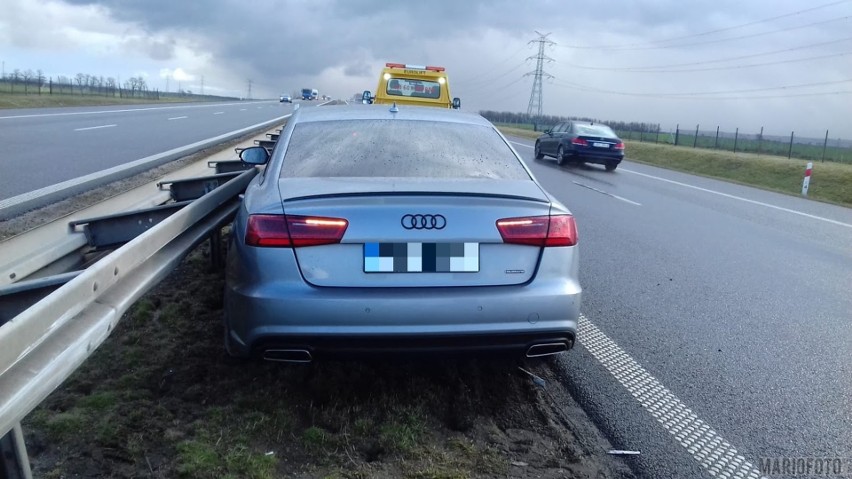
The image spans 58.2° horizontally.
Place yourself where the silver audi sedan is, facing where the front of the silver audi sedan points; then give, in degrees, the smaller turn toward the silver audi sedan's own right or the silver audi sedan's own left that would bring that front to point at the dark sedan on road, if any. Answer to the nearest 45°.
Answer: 0° — it already faces it

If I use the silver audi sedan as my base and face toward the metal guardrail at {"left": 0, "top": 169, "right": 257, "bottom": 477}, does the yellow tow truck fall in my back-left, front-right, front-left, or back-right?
back-right

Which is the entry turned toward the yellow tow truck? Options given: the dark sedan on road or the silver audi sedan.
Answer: the silver audi sedan

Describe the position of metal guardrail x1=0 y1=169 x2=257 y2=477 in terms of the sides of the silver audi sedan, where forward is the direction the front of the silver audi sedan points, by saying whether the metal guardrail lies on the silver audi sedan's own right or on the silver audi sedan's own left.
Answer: on the silver audi sedan's own left

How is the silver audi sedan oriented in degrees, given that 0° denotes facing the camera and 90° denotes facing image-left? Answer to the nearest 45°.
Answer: approximately 180°

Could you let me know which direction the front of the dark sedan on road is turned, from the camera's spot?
facing away from the viewer and to the left of the viewer

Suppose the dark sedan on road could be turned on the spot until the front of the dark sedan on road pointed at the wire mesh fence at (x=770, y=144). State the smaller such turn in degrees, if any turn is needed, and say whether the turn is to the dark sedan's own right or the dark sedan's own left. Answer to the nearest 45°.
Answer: approximately 90° to the dark sedan's own right
